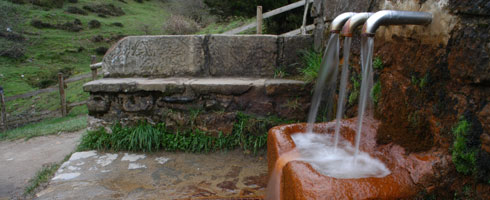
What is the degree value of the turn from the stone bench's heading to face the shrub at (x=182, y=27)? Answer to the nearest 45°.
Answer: approximately 180°

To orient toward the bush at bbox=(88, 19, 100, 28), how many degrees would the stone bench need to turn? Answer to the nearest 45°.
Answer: approximately 180°

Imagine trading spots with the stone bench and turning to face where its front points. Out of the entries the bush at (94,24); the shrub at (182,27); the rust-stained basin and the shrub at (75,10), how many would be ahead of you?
1

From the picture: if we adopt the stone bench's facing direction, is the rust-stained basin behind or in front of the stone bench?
in front

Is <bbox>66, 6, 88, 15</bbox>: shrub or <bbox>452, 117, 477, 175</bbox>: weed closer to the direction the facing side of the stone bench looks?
the weed

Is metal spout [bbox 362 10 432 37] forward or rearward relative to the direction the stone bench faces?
forward

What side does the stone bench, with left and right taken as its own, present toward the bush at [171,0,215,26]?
back

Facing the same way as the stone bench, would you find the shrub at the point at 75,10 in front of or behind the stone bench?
behind

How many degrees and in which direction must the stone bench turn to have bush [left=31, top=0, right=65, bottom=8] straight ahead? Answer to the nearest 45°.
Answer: approximately 135° to its right

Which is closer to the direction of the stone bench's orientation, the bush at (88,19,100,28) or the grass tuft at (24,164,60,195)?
the grass tuft

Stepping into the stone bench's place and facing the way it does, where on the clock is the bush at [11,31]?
The bush is roughly at 5 o'clock from the stone bench.

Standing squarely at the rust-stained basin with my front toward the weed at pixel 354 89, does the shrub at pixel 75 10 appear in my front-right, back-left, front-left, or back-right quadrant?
front-left

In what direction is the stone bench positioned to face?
toward the camera

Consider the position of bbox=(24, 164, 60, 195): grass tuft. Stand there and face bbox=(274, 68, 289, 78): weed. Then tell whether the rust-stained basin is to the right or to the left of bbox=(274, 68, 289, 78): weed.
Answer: right

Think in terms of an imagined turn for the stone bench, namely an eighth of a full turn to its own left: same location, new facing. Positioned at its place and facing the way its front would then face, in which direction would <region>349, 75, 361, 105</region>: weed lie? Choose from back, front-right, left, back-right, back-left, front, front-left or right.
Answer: front
